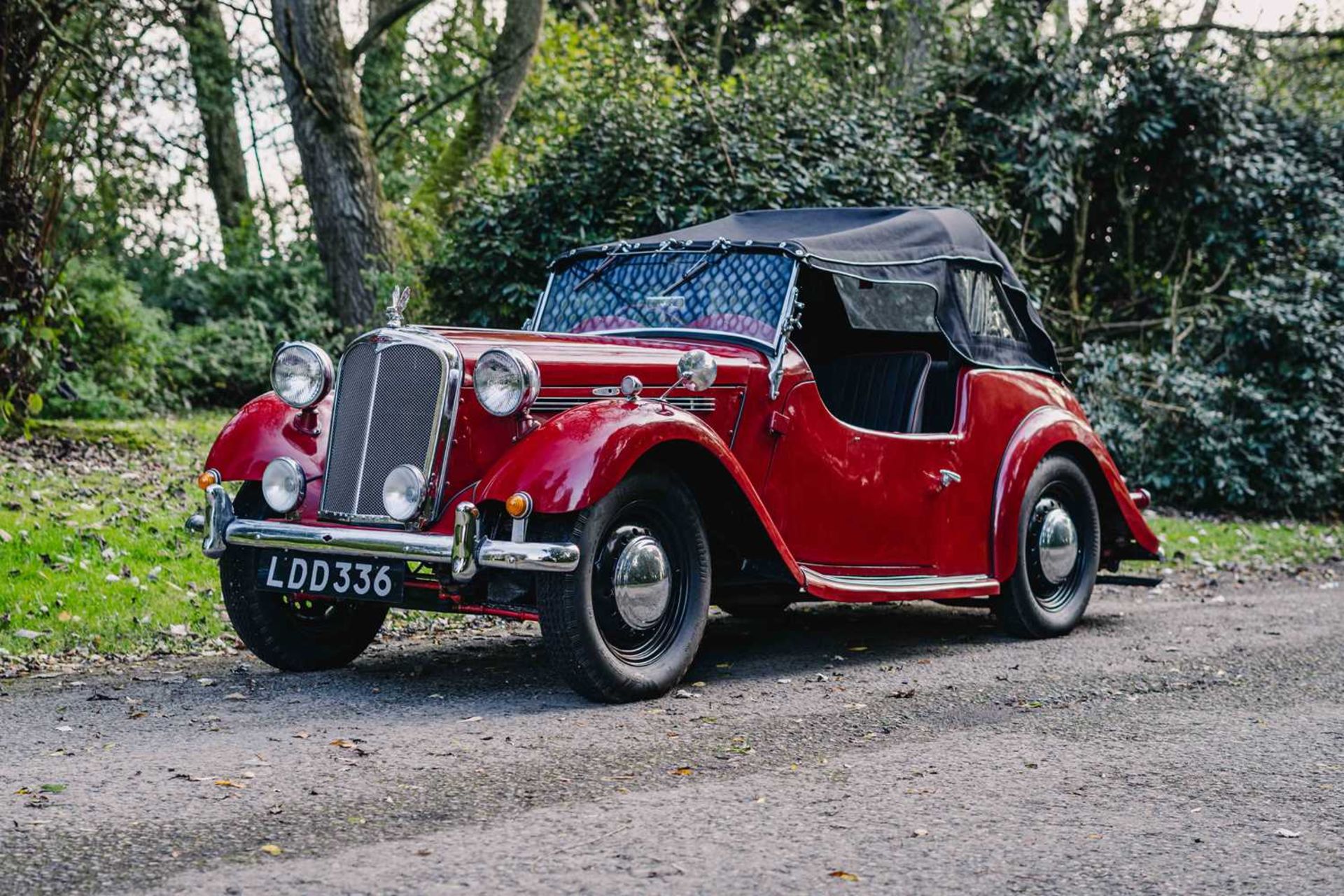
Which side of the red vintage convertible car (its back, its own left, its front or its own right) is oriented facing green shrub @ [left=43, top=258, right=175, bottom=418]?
right

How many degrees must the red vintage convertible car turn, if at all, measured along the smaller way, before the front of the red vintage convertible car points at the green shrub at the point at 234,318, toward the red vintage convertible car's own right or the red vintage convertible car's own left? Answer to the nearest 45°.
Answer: approximately 90° to the red vintage convertible car's own right

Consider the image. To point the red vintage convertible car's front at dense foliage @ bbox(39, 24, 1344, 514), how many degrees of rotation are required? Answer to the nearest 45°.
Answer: approximately 135° to its right

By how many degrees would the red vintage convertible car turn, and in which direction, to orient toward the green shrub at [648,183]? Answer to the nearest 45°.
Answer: approximately 135° to its right

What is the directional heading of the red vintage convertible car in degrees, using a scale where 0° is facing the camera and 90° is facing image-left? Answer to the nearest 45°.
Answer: approximately 45°
